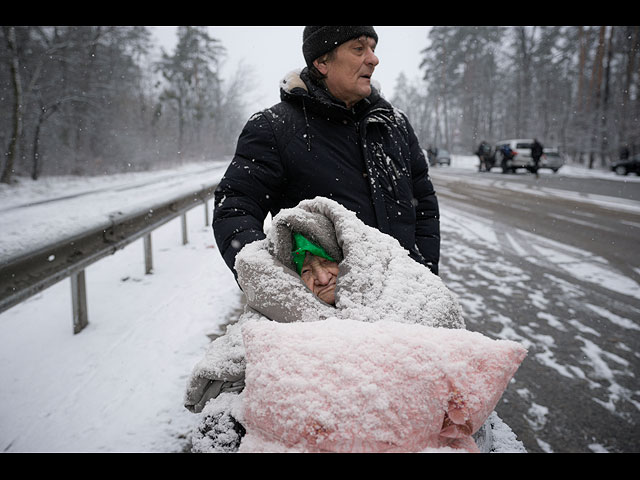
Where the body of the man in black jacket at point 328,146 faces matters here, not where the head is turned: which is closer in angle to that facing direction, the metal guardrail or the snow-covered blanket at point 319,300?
the snow-covered blanket

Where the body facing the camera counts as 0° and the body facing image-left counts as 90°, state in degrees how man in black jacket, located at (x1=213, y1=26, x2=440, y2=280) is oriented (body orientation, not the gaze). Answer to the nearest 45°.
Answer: approximately 315°

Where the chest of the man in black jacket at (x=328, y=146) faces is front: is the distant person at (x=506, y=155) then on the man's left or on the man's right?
on the man's left

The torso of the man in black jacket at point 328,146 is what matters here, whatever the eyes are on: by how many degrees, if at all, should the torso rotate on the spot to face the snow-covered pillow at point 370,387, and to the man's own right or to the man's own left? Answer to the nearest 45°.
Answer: approximately 45° to the man's own right

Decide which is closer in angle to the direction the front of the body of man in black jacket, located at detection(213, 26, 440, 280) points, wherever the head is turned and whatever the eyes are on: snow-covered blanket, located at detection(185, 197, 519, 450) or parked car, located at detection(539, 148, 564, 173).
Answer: the snow-covered blanket

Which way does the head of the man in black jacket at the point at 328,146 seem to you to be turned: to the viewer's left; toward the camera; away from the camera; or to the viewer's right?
to the viewer's right

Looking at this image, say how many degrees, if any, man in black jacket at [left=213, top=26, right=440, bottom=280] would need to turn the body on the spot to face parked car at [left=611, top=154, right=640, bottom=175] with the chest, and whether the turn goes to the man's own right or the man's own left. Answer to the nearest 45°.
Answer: approximately 90° to the man's own left

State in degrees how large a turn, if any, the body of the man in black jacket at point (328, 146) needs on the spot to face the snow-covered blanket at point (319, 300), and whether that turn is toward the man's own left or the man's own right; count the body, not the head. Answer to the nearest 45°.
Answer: approximately 45° to the man's own right

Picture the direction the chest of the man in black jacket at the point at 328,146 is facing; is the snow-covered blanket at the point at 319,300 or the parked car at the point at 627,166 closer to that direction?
the snow-covered blanket

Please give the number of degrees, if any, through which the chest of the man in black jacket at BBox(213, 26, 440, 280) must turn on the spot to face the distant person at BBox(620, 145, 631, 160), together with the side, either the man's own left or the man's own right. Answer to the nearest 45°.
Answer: approximately 90° to the man's own left
